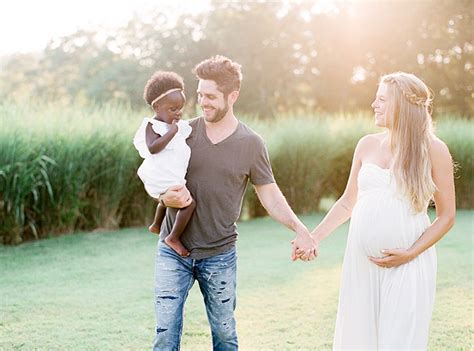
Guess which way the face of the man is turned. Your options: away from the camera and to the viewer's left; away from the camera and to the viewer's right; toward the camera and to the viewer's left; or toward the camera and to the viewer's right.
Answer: toward the camera and to the viewer's left

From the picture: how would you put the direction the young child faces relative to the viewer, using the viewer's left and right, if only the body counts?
facing the viewer and to the right of the viewer

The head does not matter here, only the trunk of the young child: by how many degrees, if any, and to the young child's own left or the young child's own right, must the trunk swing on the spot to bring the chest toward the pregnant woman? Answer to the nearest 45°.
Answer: approximately 45° to the young child's own left

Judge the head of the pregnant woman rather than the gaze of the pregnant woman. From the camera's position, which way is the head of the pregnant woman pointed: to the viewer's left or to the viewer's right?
to the viewer's left
